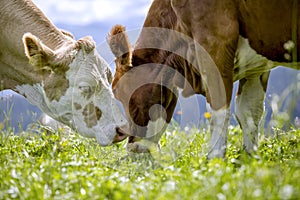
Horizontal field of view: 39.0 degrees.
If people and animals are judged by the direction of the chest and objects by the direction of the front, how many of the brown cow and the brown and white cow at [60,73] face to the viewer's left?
1

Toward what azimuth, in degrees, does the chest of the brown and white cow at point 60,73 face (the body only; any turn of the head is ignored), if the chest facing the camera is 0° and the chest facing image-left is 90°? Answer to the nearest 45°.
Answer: approximately 270°

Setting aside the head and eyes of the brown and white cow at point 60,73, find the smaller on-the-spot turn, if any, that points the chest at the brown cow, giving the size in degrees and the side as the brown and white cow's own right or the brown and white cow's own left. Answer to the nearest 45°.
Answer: approximately 45° to the brown and white cow's own right

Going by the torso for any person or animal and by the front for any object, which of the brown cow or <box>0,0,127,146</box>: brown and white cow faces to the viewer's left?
the brown cow

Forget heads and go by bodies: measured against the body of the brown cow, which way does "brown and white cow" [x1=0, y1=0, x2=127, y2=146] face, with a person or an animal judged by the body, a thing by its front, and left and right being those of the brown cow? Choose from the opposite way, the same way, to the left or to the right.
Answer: the opposite way

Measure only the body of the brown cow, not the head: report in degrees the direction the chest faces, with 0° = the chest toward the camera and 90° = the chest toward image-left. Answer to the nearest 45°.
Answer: approximately 90°

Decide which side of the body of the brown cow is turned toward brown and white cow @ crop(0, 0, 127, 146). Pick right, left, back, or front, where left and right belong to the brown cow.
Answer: front
